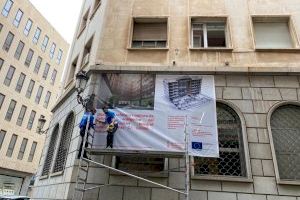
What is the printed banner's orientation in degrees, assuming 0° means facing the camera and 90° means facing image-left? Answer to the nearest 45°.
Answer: approximately 0°
